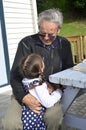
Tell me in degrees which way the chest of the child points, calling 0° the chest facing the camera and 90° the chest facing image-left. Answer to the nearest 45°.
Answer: approximately 225°

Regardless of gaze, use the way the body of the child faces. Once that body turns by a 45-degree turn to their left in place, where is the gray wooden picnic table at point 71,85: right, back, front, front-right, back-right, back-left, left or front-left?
right

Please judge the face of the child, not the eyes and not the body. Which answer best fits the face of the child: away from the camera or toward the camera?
away from the camera
